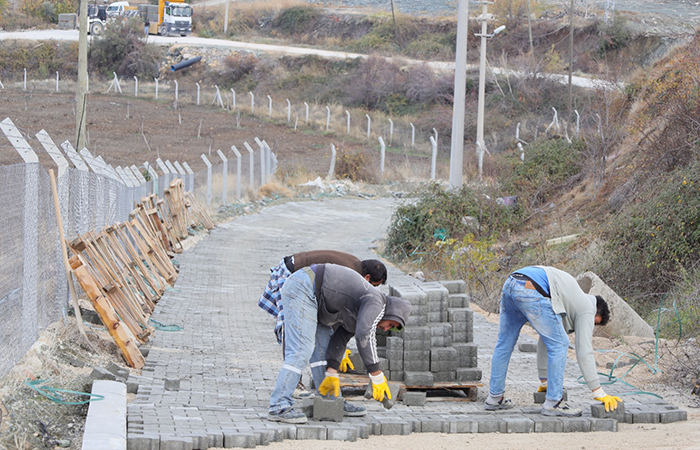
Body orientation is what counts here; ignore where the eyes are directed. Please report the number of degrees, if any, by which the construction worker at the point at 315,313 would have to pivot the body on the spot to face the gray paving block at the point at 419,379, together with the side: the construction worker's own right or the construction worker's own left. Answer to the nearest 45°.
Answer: approximately 45° to the construction worker's own left

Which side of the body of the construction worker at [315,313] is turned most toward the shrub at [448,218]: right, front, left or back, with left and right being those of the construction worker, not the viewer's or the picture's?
left

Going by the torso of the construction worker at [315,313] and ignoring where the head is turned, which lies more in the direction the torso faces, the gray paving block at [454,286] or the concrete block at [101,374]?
the gray paving block

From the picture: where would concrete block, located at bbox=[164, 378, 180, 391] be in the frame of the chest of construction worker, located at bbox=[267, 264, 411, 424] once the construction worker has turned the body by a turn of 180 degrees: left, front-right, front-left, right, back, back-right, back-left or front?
front-right

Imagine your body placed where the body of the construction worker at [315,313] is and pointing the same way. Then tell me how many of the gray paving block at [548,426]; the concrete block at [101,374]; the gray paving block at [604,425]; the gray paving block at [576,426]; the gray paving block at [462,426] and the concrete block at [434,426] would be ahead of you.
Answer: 5

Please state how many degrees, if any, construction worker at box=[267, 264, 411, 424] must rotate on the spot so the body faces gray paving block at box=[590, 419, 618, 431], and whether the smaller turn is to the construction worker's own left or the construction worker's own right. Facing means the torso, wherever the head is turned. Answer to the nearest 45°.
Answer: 0° — they already face it

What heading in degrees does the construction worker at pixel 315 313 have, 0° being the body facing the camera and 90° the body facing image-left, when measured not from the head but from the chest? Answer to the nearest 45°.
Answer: approximately 270°

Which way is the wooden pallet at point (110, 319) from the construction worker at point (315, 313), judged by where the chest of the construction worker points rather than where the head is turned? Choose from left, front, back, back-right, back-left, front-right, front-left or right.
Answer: back-left

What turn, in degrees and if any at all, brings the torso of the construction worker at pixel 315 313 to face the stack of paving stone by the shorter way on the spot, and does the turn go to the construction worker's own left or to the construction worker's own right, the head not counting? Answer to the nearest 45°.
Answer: approximately 45° to the construction worker's own left

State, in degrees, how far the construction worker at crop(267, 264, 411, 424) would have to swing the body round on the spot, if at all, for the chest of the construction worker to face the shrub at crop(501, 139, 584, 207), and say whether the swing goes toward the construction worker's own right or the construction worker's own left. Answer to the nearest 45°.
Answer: approximately 90° to the construction worker's own left

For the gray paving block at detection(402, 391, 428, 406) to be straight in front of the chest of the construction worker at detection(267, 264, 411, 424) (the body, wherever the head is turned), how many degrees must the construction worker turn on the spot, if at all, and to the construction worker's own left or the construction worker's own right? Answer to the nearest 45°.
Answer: approximately 45° to the construction worker's own left

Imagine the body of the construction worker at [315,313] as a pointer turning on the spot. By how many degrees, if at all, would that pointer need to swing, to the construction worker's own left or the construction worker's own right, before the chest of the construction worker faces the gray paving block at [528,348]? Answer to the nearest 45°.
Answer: approximately 45° to the construction worker's own left

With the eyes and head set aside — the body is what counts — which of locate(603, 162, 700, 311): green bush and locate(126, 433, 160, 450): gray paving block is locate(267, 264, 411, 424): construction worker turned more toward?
the green bush
